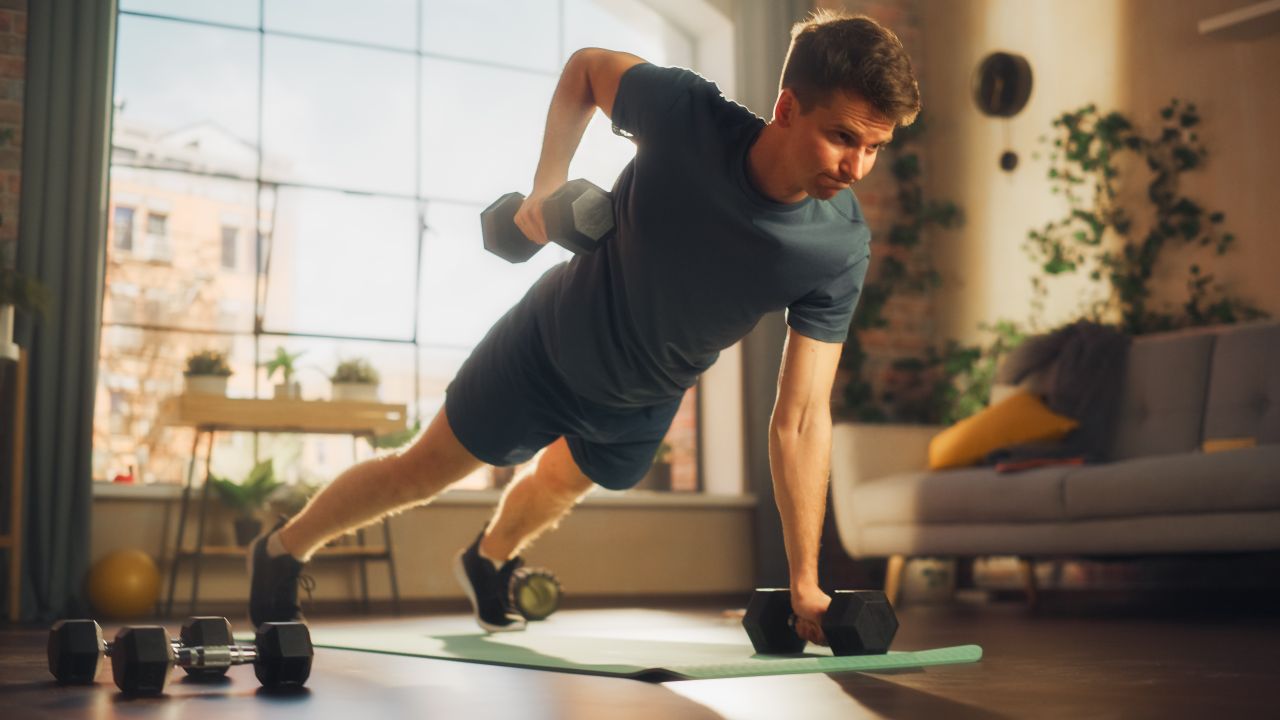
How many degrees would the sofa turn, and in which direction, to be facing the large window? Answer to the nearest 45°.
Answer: approximately 45° to its right

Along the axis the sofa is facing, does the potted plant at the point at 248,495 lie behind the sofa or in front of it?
in front

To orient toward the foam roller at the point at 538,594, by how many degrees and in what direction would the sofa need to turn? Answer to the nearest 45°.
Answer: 0° — it already faces it

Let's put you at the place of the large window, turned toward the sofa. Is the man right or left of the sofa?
right

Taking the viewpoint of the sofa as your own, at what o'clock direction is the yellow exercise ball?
The yellow exercise ball is roughly at 1 o'clock from the sofa.

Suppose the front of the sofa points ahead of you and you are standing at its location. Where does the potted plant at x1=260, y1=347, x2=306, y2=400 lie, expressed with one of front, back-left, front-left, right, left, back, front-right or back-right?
front-right

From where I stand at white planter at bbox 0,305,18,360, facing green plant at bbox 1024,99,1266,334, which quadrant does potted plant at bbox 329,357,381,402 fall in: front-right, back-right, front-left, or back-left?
front-left

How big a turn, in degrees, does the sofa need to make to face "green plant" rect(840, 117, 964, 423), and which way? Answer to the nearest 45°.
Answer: approximately 90° to its right

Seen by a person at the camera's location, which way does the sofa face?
facing the viewer and to the left of the viewer

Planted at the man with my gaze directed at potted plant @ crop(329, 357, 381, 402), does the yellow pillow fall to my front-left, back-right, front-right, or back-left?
front-right

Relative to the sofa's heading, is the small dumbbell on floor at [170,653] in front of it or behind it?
in front
